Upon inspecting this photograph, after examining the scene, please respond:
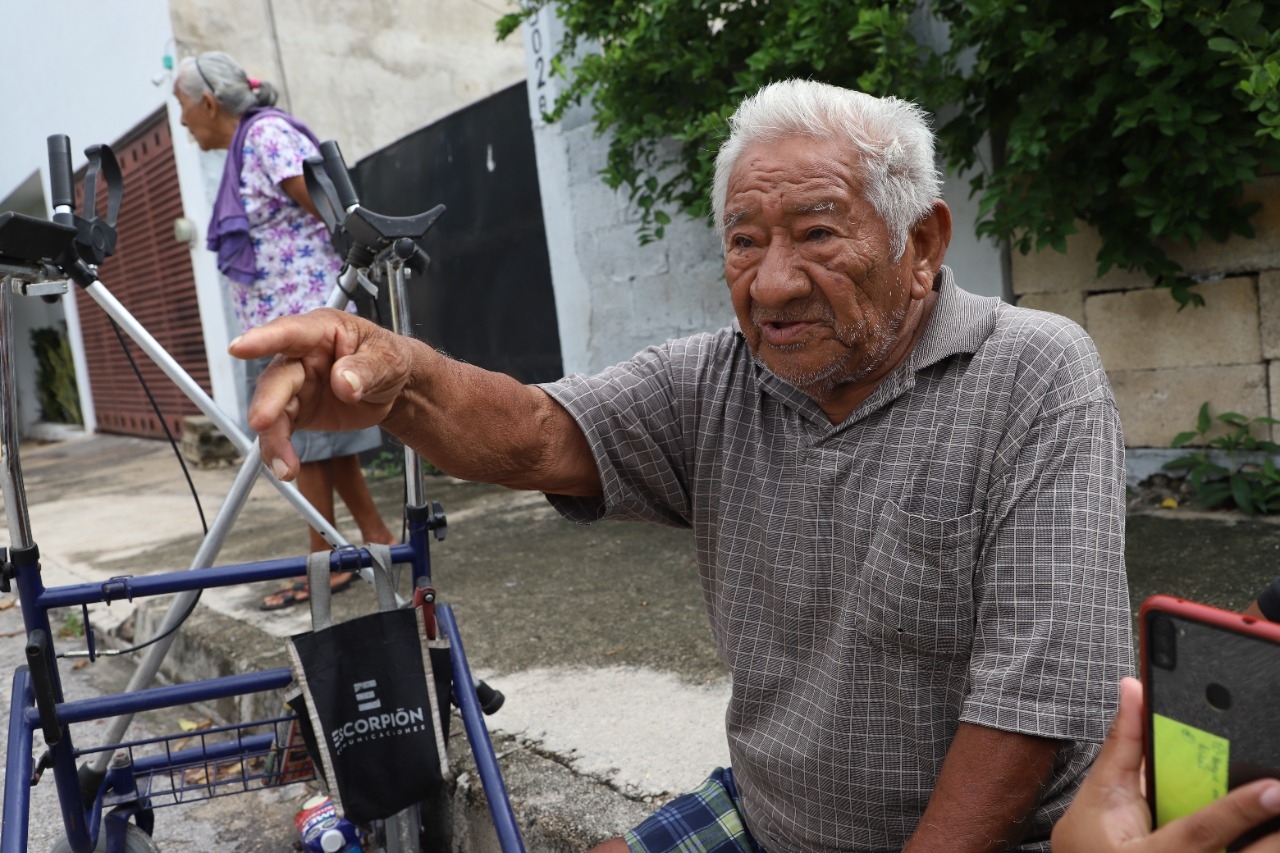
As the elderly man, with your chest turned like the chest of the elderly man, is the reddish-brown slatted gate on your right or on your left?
on your right

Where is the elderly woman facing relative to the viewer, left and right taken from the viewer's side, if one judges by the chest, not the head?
facing to the left of the viewer

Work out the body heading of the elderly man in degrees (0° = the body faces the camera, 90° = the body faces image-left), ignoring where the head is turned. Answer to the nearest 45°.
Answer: approximately 45°

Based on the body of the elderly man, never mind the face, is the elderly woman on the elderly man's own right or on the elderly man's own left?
on the elderly man's own right

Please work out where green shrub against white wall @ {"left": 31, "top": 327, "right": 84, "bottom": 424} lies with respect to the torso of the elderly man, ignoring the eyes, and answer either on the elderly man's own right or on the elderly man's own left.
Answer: on the elderly man's own right

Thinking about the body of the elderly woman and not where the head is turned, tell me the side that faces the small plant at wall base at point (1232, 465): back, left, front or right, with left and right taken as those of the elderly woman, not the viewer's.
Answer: back
